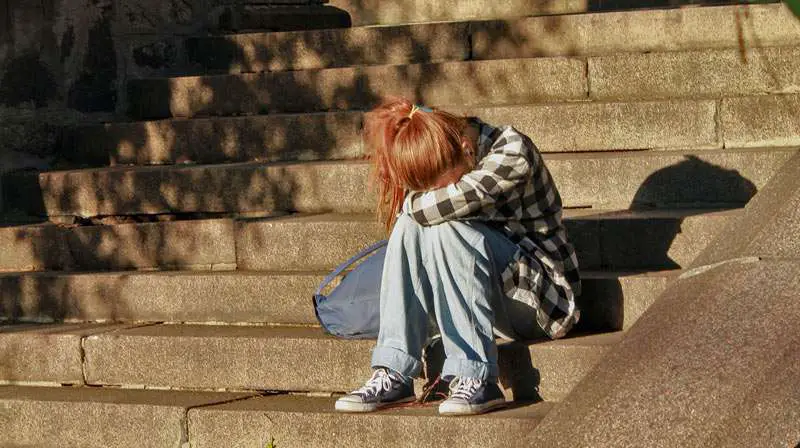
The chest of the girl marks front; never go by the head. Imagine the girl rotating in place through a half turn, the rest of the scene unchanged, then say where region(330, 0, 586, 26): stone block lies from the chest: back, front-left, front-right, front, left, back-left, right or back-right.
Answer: front-left

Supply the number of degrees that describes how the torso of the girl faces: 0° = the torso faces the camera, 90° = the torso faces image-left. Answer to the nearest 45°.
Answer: approximately 45°

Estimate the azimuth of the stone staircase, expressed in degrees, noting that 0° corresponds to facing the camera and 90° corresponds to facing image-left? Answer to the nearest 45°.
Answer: approximately 0°
